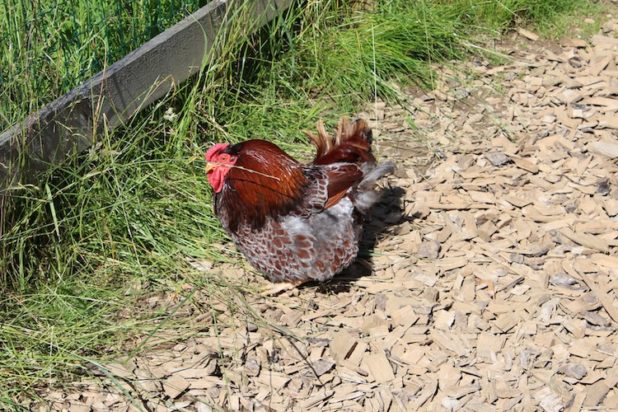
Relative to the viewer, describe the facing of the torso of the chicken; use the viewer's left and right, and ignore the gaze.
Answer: facing to the left of the viewer
